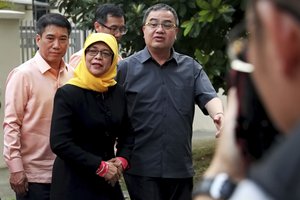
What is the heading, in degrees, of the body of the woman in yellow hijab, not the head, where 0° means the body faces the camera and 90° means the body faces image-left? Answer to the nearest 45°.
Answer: approximately 315°

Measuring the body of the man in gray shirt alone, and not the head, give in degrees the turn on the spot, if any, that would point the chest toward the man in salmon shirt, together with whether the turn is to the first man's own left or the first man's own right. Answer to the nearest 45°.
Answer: approximately 90° to the first man's own right

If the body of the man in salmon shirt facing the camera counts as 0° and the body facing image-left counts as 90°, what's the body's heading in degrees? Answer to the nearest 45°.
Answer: approximately 315°
